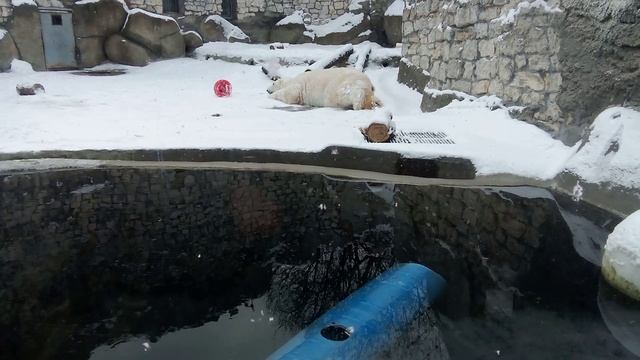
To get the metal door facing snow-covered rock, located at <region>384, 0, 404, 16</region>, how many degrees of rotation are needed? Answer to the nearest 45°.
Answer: approximately 90° to its left

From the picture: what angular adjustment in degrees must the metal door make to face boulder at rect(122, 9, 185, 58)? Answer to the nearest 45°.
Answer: approximately 90° to its left

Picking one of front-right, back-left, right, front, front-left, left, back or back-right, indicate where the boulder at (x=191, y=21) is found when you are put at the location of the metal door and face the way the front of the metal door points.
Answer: back-left

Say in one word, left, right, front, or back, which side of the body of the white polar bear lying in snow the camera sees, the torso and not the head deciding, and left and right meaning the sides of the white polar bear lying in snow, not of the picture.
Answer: left

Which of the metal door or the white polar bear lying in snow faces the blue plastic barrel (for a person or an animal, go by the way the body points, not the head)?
the metal door

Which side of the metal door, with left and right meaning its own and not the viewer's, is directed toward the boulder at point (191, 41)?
left

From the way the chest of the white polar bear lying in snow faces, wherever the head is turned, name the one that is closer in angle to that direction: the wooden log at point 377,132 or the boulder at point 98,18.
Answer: the boulder

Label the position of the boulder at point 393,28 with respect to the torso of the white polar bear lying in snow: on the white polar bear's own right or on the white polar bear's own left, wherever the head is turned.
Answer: on the white polar bear's own right

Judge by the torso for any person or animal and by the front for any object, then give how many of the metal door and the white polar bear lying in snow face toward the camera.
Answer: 1

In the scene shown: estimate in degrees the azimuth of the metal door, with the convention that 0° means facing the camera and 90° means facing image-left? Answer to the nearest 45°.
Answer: approximately 0°

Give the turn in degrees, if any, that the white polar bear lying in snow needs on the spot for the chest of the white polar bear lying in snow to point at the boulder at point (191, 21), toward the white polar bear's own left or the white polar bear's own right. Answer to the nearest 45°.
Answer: approximately 45° to the white polar bear's own right
